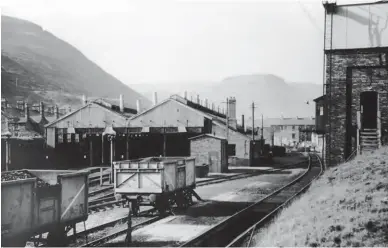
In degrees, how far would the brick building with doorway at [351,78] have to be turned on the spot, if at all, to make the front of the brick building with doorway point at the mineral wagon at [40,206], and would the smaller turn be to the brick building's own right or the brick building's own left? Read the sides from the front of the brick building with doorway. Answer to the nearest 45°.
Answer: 0° — it already faces it

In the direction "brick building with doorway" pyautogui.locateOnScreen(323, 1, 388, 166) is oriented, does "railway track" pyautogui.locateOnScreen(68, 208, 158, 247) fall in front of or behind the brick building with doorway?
in front

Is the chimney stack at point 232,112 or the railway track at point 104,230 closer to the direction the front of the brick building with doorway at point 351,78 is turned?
the railway track

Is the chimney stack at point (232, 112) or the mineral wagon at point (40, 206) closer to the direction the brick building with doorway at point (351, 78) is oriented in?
the mineral wagon

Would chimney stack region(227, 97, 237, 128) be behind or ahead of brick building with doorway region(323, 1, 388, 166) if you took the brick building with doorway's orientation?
behind

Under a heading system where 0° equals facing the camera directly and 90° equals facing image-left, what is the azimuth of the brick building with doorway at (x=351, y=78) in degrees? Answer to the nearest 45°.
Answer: approximately 0°
